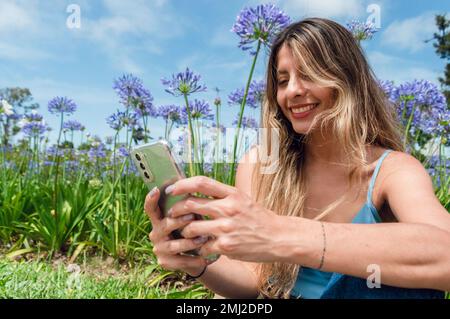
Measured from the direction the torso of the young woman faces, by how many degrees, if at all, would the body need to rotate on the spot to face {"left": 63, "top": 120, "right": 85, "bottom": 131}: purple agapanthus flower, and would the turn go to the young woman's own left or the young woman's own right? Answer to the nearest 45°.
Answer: approximately 90° to the young woman's own right

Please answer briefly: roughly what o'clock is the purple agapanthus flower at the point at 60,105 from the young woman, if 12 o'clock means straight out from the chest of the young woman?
The purple agapanthus flower is roughly at 3 o'clock from the young woman.

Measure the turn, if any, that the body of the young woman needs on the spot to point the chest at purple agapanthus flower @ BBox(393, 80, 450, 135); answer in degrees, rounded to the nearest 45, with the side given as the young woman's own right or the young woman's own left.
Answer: approximately 180°

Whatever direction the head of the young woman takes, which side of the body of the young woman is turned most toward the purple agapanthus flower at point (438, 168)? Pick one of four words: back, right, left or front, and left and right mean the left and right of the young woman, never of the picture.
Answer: back

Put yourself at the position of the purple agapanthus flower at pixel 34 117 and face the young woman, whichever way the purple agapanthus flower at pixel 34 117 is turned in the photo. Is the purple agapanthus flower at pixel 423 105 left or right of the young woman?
left

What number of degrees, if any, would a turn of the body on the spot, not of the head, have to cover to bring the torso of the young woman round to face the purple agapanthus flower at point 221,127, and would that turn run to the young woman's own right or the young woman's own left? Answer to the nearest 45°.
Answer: approximately 135° to the young woman's own right

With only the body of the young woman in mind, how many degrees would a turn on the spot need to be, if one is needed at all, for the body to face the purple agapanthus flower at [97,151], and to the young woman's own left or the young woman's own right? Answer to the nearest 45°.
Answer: approximately 90° to the young woman's own right

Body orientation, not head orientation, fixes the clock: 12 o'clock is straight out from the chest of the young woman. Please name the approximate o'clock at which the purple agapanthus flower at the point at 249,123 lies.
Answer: The purple agapanthus flower is roughly at 4 o'clock from the young woman.

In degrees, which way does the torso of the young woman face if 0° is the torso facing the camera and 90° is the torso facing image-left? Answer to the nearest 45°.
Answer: approximately 45°

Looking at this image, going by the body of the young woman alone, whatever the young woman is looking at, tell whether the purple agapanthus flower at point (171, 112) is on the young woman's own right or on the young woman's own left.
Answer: on the young woman's own right
